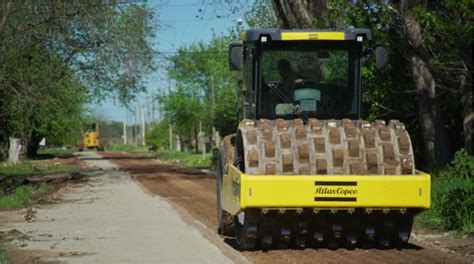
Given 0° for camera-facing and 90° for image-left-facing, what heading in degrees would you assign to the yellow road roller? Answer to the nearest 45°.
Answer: approximately 0°
